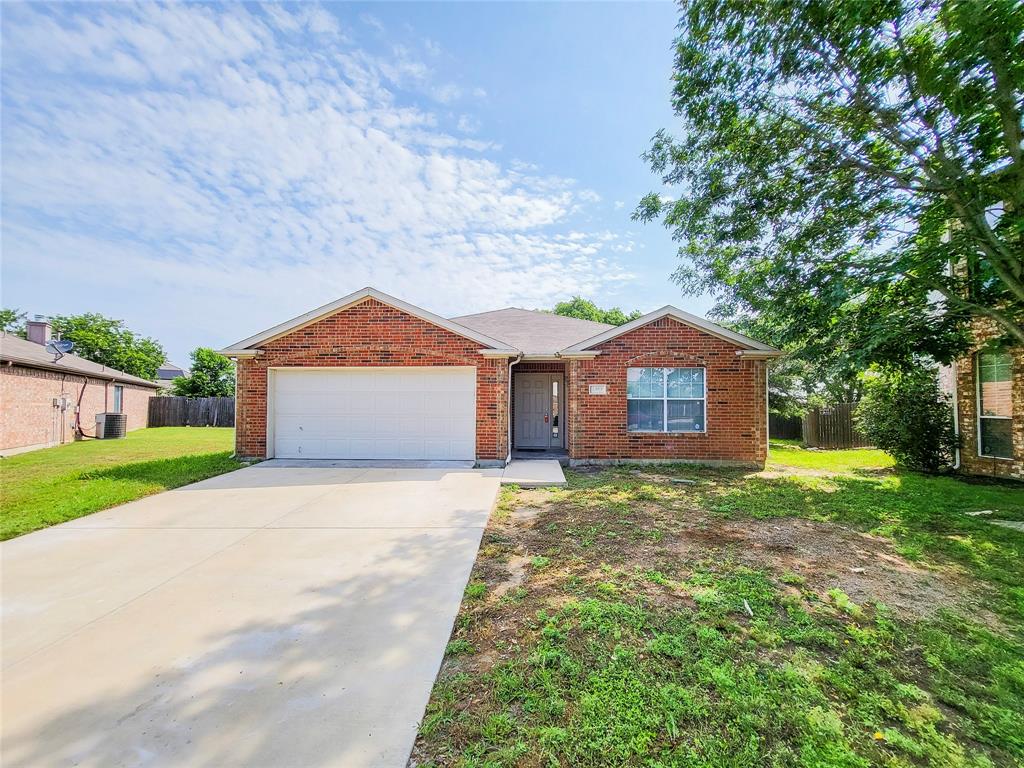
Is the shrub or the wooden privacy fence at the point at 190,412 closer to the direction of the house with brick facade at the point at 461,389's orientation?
the shrub

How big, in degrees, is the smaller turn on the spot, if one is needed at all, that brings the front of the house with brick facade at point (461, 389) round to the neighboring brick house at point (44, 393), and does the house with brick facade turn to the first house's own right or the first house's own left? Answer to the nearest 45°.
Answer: approximately 90° to the first house's own right

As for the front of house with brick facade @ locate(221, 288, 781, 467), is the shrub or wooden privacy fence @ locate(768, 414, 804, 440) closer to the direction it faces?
the shrub

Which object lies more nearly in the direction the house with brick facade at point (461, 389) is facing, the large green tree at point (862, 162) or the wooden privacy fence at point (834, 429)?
the large green tree

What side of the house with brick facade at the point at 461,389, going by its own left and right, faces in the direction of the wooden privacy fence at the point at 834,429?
left

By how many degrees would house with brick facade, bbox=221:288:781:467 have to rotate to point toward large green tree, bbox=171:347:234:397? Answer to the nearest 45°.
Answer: approximately 135° to its right

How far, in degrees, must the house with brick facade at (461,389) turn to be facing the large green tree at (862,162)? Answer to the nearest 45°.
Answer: approximately 90° to its left

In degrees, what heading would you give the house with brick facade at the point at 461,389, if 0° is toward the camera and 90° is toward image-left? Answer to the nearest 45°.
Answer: approximately 0°

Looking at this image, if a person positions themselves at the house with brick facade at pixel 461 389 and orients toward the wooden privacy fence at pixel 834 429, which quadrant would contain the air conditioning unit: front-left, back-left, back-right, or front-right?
back-left

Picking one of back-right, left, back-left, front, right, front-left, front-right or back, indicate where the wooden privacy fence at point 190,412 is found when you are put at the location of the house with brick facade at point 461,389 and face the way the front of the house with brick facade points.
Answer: back-right

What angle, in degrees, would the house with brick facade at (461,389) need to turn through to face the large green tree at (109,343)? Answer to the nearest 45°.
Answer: approximately 135° to its right

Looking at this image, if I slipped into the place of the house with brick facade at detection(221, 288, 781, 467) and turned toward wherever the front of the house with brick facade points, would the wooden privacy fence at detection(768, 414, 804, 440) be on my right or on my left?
on my left

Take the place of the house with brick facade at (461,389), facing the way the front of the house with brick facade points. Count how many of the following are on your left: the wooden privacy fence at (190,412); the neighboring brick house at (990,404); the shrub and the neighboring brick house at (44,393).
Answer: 2

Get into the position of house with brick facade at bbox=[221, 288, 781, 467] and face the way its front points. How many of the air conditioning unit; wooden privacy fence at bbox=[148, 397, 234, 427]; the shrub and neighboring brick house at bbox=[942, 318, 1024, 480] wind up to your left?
2
